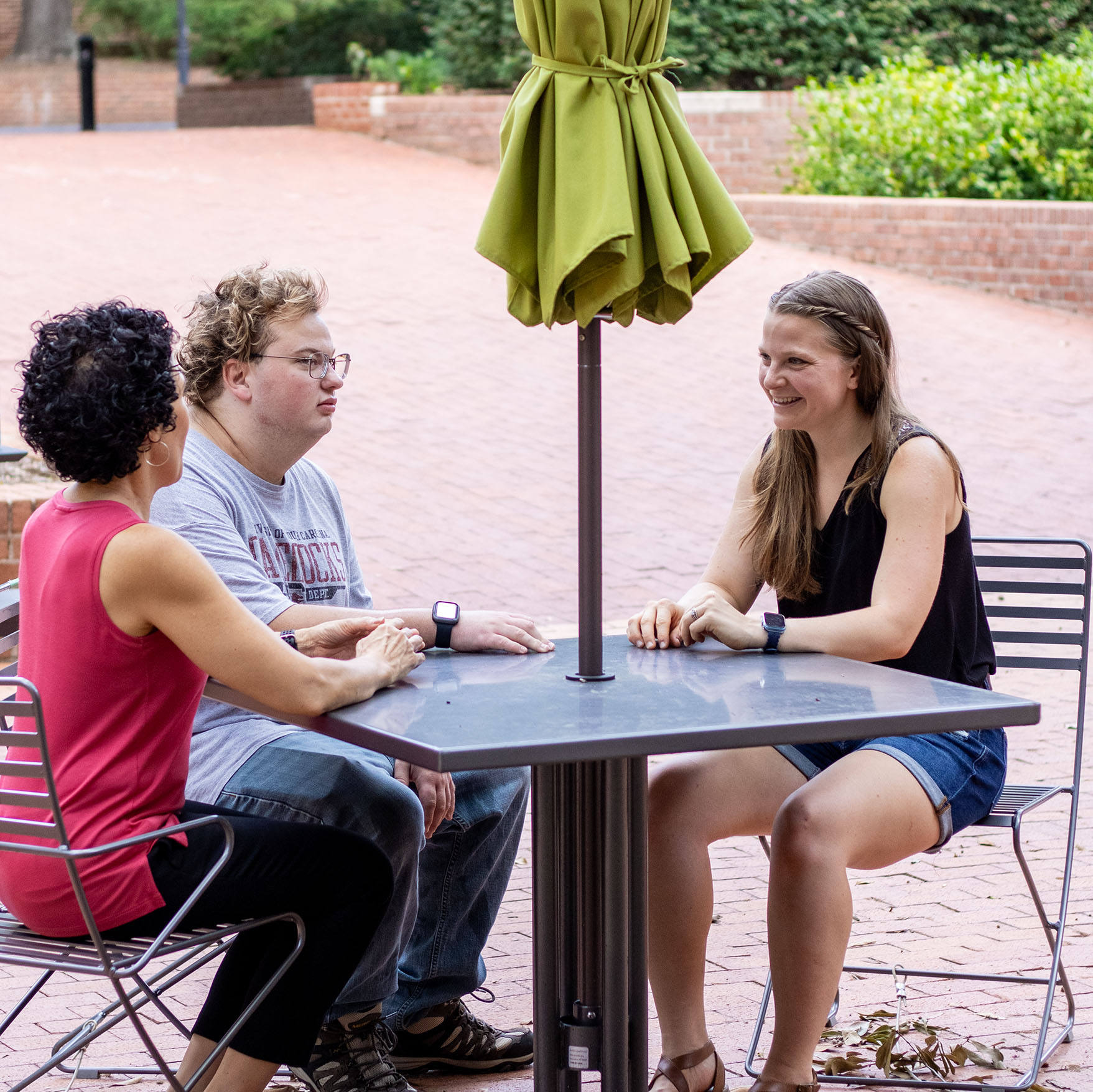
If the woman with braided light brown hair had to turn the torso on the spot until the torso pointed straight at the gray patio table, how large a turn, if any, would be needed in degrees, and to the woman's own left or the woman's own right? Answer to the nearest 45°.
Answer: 0° — they already face it

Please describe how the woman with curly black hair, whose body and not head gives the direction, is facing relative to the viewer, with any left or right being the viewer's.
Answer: facing away from the viewer and to the right of the viewer

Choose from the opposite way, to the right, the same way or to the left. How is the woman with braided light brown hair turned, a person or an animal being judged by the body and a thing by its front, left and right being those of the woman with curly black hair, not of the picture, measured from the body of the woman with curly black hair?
the opposite way

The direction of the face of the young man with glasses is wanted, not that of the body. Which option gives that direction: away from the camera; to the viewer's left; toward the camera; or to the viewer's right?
to the viewer's right

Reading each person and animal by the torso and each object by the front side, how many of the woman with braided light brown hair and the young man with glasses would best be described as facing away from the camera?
0

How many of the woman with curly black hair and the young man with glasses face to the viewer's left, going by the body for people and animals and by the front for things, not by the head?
0

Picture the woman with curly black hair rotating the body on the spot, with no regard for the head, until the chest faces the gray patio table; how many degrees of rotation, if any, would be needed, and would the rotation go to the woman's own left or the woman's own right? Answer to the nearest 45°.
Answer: approximately 45° to the woman's own right

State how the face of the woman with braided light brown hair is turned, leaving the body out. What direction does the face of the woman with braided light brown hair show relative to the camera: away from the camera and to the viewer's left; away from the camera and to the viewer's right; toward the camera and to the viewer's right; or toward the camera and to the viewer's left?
toward the camera and to the viewer's left

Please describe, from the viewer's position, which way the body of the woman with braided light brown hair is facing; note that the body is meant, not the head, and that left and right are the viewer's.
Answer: facing the viewer and to the left of the viewer

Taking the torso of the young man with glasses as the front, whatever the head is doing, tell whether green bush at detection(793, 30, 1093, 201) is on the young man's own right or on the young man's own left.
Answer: on the young man's own left

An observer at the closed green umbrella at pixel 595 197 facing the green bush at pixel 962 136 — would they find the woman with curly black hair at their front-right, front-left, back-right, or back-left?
back-left

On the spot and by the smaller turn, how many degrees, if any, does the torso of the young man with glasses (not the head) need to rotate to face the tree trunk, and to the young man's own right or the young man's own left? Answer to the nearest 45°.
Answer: approximately 135° to the young man's own left

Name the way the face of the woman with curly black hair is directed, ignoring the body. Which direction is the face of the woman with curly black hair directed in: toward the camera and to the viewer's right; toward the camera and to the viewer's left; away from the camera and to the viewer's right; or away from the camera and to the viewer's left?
away from the camera and to the viewer's right
